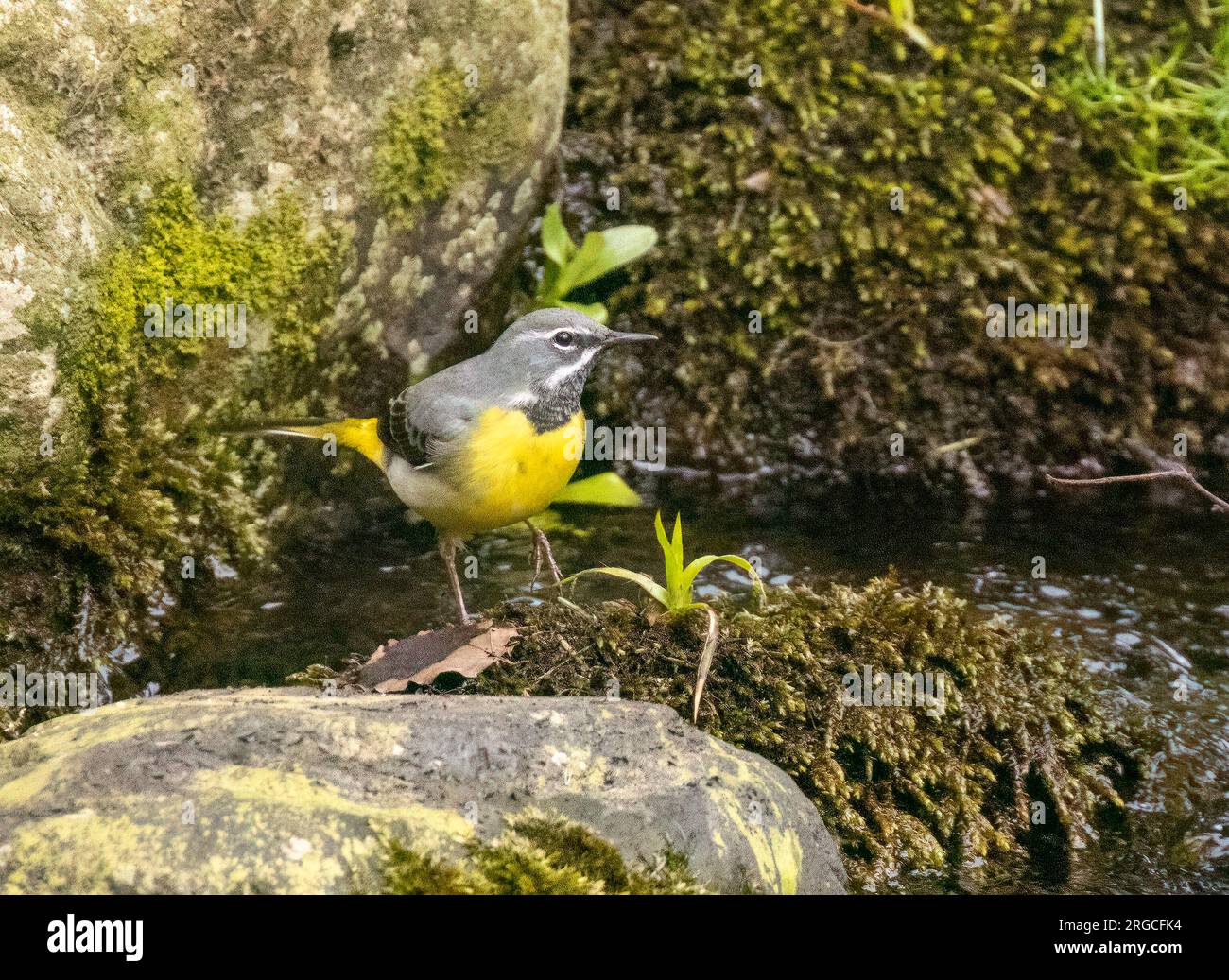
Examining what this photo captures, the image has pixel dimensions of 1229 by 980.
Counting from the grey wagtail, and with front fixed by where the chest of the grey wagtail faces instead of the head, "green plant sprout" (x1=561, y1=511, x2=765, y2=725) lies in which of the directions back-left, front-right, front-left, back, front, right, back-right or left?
front

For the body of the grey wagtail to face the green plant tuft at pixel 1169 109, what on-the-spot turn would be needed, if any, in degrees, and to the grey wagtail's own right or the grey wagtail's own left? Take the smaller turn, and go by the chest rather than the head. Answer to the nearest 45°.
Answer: approximately 90° to the grey wagtail's own left

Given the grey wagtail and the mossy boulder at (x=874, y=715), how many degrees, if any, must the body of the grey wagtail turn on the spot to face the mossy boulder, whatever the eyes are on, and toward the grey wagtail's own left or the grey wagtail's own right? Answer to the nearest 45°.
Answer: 0° — it already faces it

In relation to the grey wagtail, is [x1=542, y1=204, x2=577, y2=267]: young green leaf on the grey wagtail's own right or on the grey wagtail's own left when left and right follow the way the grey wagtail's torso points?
on the grey wagtail's own left

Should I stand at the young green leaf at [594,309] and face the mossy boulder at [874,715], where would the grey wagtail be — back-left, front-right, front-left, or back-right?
front-right

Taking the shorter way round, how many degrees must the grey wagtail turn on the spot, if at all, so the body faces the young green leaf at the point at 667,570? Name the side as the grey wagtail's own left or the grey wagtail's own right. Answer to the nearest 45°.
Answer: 0° — it already faces it

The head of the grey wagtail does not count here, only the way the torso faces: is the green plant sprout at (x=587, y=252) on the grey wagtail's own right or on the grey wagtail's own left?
on the grey wagtail's own left

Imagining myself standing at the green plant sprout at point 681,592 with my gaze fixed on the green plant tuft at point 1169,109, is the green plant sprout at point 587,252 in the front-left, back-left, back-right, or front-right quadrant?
front-left
